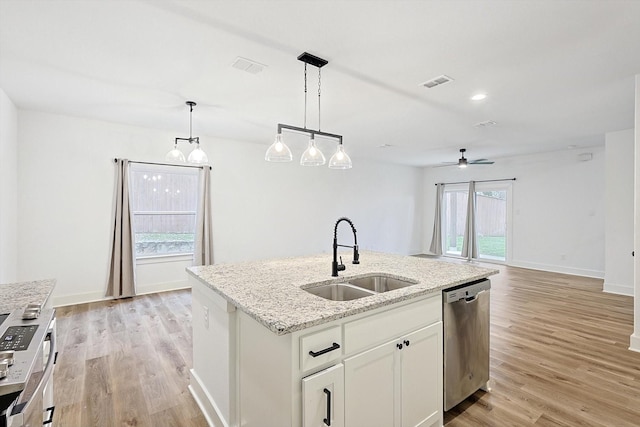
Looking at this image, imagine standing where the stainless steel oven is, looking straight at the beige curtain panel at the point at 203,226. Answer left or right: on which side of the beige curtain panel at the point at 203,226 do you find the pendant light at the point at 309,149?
right

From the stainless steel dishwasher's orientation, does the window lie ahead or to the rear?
to the rear

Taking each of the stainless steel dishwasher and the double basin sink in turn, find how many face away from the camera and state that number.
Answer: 0

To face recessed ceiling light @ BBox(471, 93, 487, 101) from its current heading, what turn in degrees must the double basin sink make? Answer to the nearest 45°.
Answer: approximately 90° to its left

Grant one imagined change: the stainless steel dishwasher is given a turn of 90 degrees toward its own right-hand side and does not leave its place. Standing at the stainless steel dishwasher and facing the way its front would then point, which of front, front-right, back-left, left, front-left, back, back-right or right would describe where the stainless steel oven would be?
front

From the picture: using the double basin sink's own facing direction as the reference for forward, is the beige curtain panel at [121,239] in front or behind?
behind

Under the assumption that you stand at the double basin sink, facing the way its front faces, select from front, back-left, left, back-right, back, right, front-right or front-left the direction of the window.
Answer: back

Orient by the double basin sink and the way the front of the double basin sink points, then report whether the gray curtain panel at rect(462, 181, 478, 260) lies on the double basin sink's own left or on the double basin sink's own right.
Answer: on the double basin sink's own left

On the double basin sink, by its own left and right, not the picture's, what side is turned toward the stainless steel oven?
right
